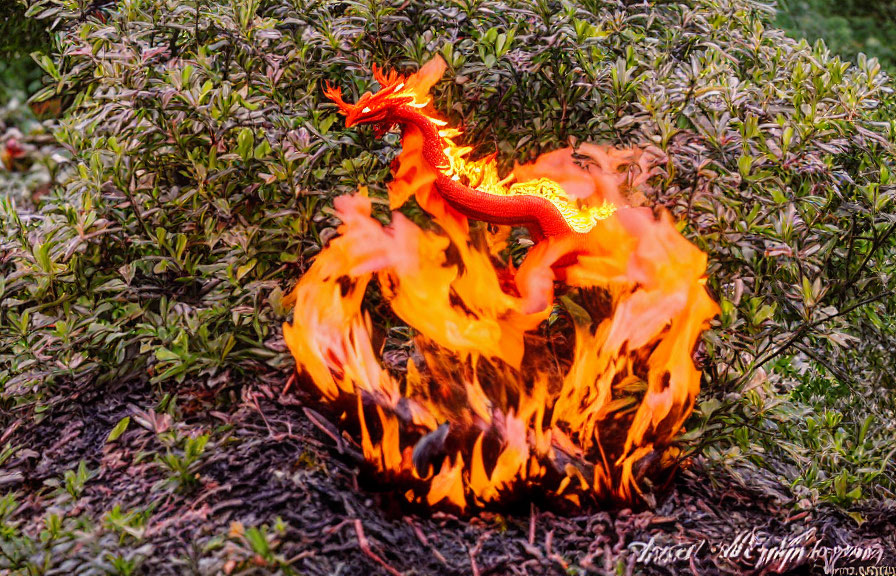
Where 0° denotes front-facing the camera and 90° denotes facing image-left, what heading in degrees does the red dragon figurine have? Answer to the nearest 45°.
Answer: approximately 90°

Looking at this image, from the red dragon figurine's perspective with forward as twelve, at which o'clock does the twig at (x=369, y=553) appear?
The twig is roughly at 9 o'clock from the red dragon figurine.

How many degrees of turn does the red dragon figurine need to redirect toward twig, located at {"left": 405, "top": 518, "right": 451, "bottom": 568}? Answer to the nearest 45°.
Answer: approximately 90° to its left
